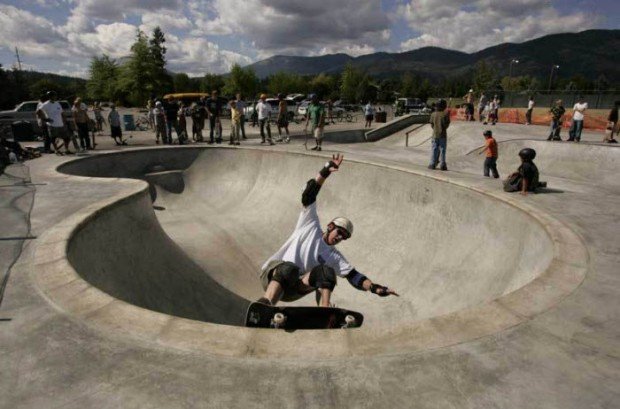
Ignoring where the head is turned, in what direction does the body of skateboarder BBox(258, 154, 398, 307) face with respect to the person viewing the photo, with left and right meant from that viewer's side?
facing the viewer and to the right of the viewer

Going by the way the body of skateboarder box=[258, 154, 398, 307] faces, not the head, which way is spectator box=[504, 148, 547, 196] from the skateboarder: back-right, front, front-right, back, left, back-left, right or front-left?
left

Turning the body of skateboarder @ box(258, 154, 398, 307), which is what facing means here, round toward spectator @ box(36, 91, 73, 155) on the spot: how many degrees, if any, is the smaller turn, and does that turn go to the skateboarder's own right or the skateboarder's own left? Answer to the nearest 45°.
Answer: approximately 180°

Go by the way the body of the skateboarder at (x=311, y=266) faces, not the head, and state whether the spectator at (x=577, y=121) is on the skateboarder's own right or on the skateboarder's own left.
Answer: on the skateboarder's own left

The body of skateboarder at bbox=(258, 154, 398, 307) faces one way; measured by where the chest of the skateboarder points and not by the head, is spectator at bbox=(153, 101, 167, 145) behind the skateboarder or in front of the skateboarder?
behind

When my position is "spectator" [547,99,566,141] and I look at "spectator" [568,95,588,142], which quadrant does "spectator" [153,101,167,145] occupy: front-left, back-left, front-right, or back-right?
back-right

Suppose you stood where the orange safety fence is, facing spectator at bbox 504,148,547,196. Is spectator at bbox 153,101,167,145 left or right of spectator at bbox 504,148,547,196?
right

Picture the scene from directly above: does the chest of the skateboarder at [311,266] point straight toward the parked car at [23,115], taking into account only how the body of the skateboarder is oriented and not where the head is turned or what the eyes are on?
no

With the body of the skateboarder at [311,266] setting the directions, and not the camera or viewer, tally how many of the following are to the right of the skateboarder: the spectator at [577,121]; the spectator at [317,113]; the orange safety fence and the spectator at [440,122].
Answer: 0

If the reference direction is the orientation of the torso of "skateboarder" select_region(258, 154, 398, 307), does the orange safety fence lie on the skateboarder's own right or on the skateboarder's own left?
on the skateboarder's own left

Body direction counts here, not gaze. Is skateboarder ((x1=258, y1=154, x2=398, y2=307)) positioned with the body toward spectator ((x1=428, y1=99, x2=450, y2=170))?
no

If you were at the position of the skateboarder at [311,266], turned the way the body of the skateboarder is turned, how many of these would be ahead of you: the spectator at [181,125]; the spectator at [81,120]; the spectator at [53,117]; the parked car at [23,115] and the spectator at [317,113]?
0

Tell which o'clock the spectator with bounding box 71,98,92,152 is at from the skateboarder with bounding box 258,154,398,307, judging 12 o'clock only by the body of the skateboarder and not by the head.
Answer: The spectator is roughly at 6 o'clock from the skateboarder.

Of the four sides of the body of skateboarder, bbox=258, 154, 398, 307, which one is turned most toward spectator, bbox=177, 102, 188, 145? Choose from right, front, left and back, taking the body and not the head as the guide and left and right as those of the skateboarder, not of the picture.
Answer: back
